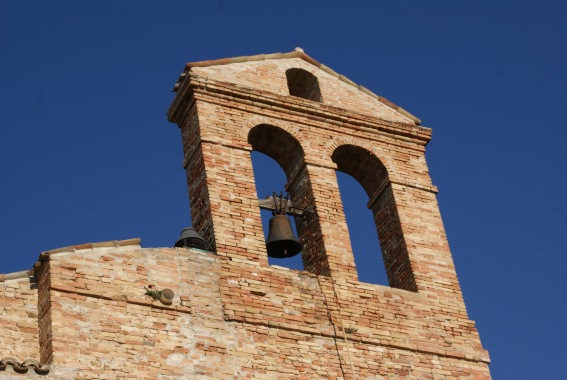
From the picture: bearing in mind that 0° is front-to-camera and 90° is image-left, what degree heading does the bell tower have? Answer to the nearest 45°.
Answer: approximately 315°
